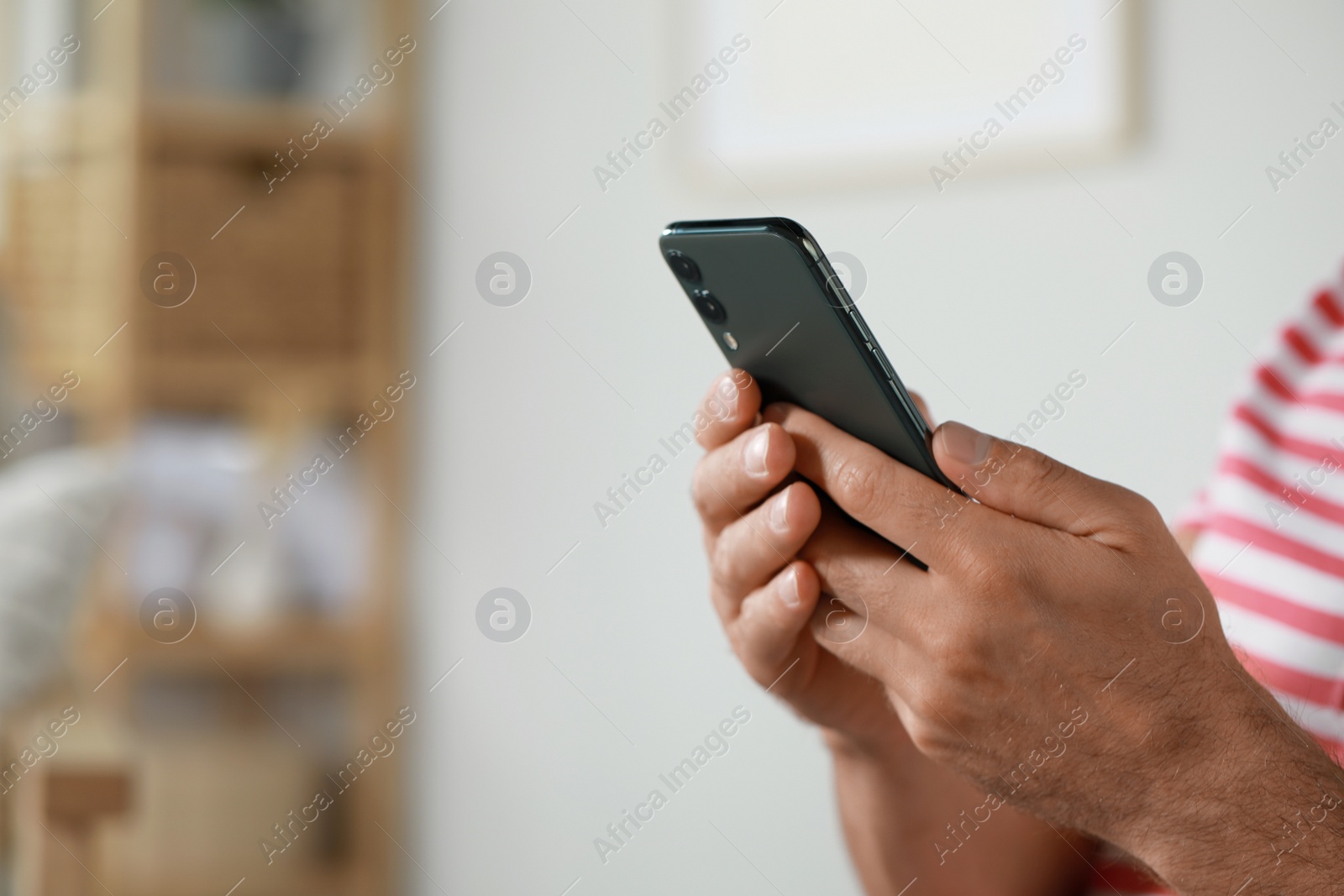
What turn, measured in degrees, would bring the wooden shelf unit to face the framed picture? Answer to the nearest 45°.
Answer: approximately 45° to its left

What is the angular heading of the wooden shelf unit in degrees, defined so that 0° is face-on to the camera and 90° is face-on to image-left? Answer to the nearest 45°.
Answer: approximately 0°
